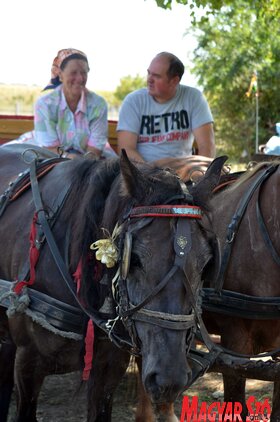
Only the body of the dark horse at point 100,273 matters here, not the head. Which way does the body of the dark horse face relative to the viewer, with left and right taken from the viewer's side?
facing the viewer and to the right of the viewer

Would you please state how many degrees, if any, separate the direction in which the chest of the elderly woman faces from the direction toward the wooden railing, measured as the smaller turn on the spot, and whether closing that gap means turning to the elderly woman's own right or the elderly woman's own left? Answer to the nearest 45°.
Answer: approximately 180°

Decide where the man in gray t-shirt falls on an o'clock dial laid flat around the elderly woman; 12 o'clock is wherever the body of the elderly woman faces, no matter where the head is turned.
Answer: The man in gray t-shirt is roughly at 9 o'clock from the elderly woman.

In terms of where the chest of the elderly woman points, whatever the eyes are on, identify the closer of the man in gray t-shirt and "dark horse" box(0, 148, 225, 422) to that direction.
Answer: the dark horse

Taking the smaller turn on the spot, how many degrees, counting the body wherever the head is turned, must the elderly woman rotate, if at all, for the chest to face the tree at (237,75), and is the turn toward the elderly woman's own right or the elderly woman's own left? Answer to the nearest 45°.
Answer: approximately 180°

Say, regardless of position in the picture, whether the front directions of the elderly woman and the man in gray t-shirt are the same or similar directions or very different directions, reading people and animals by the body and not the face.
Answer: same or similar directions

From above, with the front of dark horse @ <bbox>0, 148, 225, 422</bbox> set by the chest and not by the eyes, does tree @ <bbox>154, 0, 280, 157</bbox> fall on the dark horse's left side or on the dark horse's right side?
on the dark horse's left side

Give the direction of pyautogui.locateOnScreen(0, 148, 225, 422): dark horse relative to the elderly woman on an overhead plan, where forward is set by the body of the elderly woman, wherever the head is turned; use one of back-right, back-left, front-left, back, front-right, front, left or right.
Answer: front

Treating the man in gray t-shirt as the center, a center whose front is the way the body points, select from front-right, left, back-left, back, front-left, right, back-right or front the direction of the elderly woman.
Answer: right

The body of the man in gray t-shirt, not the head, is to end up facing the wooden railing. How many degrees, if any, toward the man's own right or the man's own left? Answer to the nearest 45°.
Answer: approximately 135° to the man's own right

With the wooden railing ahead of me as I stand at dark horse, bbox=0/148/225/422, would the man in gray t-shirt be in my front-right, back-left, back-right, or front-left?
front-right

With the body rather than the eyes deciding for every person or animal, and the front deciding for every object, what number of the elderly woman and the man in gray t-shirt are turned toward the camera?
2

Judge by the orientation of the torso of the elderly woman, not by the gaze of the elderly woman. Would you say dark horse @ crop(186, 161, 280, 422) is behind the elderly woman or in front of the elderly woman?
in front

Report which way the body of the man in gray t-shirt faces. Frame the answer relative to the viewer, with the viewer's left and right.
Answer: facing the viewer

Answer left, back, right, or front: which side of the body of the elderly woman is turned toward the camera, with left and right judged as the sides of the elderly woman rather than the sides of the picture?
front
